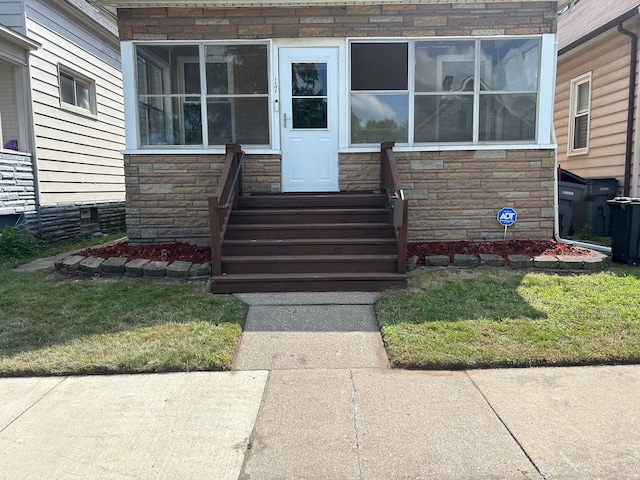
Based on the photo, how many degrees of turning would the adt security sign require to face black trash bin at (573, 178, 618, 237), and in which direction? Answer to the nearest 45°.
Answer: approximately 135° to its left

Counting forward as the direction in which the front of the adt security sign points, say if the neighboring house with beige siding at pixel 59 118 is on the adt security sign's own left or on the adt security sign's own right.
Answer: on the adt security sign's own right

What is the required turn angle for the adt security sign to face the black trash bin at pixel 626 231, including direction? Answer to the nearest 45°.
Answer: approximately 90° to its left

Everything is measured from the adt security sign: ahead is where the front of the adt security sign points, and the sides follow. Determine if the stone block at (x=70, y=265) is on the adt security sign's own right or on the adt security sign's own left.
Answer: on the adt security sign's own right

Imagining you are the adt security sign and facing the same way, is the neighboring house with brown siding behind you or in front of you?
behind

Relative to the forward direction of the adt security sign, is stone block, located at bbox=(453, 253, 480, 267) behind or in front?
in front

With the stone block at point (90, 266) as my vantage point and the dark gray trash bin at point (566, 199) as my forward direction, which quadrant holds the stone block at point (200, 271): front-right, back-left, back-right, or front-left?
front-right

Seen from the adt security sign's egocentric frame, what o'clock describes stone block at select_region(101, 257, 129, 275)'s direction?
The stone block is roughly at 2 o'clock from the adt security sign.

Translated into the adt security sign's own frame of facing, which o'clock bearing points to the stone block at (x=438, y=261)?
The stone block is roughly at 1 o'clock from the adt security sign.

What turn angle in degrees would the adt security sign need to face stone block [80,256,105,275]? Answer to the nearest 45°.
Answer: approximately 45° to its right

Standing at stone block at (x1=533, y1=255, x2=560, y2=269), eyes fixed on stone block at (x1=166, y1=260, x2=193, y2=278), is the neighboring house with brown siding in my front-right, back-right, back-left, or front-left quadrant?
back-right

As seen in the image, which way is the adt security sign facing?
toward the camera

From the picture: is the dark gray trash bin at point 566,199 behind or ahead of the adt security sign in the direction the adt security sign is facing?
behind

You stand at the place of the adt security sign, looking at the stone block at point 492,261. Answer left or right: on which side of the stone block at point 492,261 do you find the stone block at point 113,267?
right

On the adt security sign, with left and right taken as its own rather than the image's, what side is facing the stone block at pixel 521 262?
front

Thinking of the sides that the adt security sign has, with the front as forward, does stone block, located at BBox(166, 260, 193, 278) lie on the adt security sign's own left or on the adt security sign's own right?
on the adt security sign's own right
